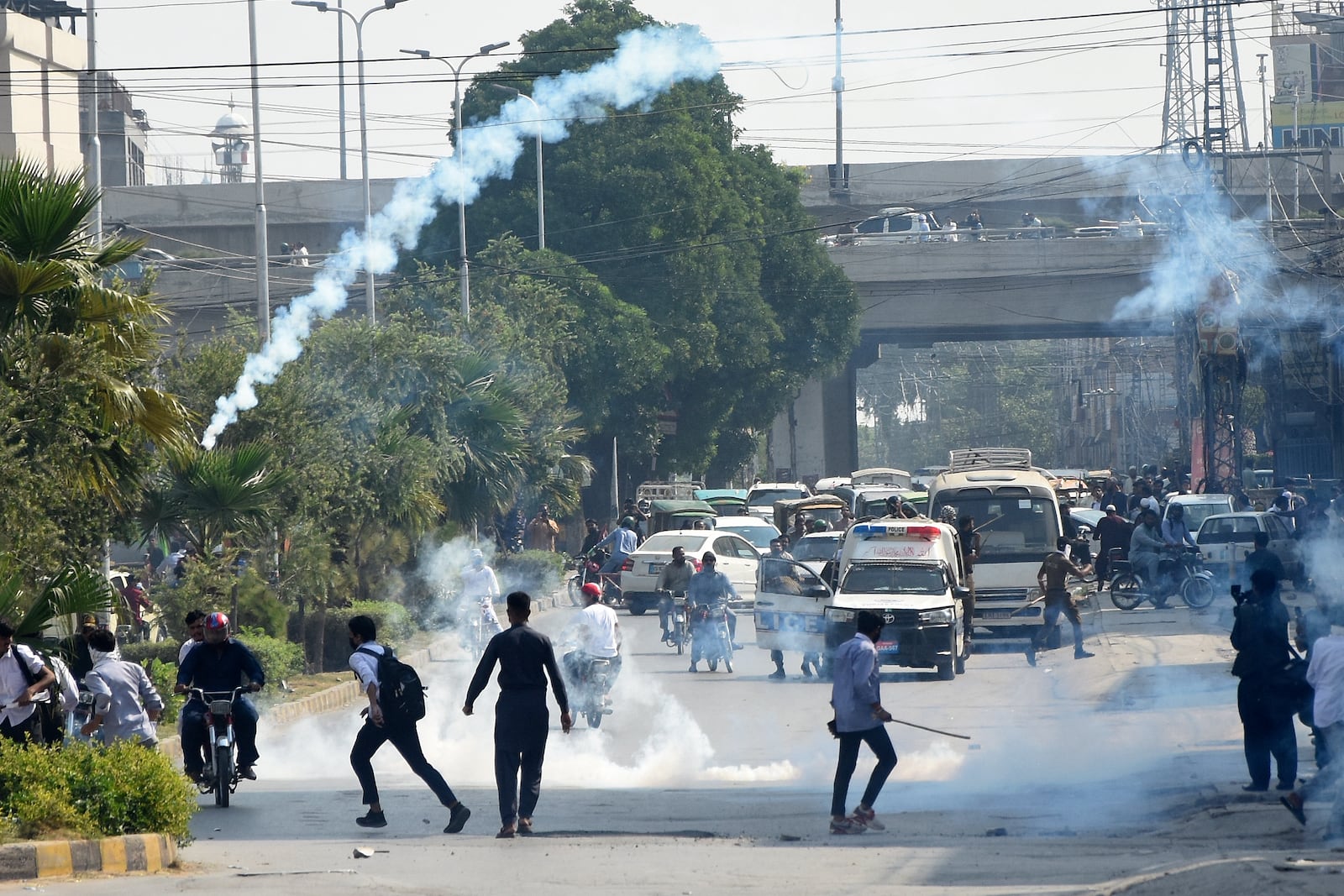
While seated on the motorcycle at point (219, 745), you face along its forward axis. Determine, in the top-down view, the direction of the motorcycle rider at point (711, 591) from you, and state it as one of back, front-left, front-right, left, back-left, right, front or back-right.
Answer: back-left

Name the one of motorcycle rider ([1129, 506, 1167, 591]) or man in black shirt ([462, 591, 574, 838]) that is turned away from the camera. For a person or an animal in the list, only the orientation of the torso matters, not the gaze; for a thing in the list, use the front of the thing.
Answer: the man in black shirt

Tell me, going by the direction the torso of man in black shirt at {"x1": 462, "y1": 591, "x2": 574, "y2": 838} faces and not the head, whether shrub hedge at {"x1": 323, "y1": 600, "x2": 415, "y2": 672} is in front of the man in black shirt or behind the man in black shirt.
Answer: in front

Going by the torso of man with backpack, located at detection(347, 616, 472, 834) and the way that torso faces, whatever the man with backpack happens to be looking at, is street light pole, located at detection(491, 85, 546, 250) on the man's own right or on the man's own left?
on the man's own right

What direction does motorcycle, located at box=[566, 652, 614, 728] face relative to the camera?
away from the camera

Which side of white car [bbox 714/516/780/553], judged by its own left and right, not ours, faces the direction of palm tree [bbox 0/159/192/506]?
right

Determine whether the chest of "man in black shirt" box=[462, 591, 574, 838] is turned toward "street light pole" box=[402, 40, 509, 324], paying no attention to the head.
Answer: yes

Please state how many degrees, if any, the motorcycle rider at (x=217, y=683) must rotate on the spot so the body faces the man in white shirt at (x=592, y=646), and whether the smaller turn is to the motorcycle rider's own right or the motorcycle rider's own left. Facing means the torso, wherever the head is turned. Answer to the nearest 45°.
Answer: approximately 135° to the motorcycle rider's own left

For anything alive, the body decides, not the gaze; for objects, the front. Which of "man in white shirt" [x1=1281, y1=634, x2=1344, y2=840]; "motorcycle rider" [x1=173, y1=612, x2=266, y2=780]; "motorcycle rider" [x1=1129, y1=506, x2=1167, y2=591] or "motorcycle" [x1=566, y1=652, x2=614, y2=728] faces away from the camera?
the motorcycle

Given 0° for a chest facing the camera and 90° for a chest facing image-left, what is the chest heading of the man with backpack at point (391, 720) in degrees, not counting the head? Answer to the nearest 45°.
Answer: approximately 90°

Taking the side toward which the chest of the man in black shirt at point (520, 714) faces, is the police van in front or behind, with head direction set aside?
in front
